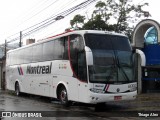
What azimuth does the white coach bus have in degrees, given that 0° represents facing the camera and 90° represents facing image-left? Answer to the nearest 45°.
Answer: approximately 315°

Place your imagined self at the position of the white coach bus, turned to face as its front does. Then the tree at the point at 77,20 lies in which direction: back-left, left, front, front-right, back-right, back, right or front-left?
back-left
